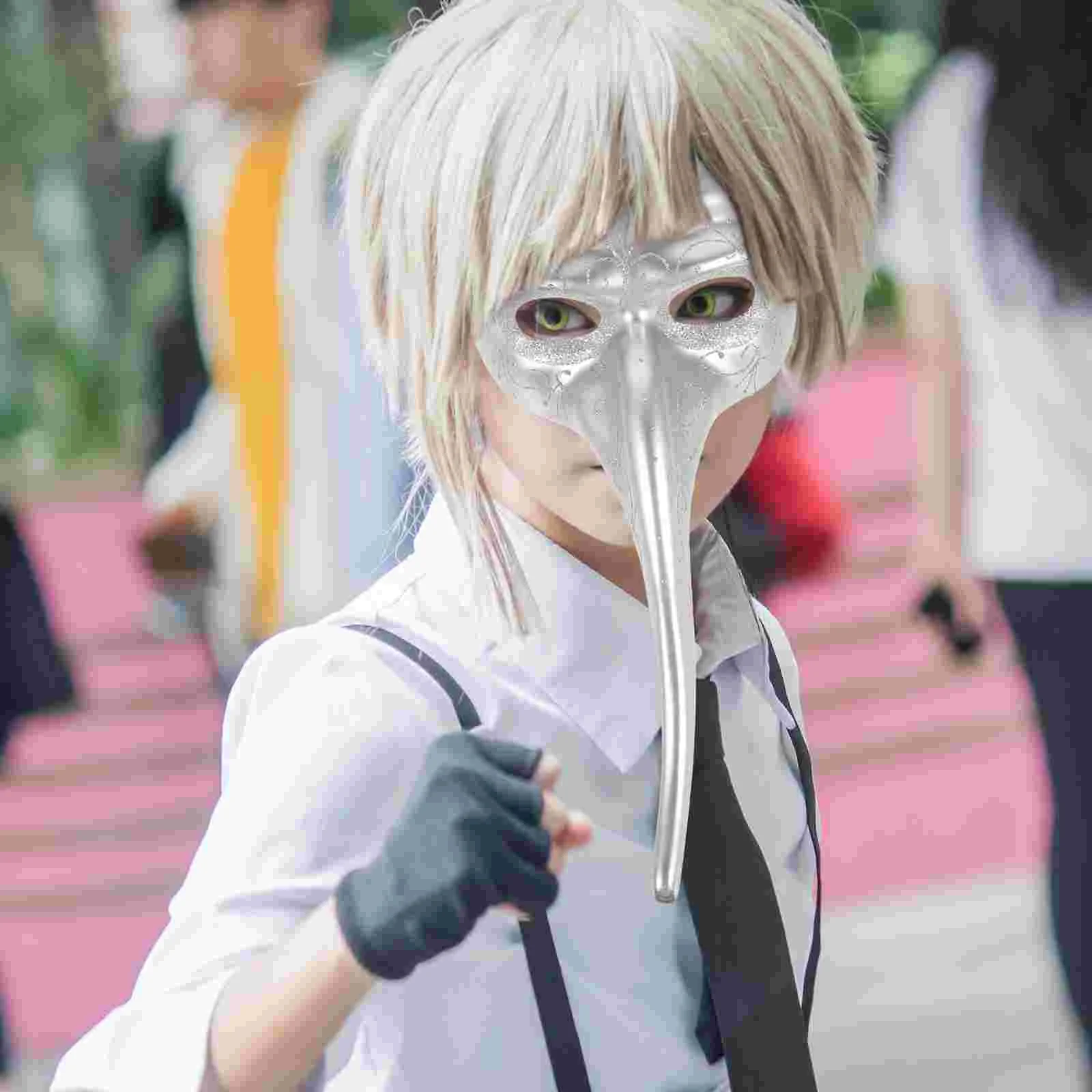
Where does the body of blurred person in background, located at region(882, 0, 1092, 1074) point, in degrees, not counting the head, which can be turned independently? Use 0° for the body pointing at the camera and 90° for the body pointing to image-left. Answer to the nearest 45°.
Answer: approximately 180°

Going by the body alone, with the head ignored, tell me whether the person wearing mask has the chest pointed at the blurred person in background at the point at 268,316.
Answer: no

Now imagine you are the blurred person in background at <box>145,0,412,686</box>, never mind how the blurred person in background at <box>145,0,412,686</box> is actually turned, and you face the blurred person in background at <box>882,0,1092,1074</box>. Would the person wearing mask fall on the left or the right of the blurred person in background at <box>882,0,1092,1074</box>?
right

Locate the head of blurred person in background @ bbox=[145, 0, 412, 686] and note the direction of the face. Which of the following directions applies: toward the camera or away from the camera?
toward the camera

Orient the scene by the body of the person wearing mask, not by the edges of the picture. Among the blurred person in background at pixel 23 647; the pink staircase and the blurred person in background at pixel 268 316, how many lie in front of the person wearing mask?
0

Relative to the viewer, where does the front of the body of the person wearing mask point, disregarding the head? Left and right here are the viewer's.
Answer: facing the viewer and to the right of the viewer

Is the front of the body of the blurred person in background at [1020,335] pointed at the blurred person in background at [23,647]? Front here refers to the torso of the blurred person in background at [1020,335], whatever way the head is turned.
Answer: no

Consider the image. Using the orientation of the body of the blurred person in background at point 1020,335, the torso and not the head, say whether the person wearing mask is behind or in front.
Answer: behind

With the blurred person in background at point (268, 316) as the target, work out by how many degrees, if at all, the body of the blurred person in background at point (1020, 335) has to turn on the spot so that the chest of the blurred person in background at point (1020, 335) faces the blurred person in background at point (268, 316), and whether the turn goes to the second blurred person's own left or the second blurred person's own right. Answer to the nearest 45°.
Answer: approximately 90° to the second blurred person's own left

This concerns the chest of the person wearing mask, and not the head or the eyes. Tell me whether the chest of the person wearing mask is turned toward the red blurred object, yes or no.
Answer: no

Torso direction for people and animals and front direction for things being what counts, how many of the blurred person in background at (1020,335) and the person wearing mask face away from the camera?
1

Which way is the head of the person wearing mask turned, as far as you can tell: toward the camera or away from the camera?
toward the camera

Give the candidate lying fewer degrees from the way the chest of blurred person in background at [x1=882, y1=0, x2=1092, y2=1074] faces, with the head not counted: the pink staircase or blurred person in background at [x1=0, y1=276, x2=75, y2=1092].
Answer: the pink staircase

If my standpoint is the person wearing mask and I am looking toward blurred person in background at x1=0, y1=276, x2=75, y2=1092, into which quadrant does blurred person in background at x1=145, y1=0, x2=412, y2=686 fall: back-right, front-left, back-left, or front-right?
front-right

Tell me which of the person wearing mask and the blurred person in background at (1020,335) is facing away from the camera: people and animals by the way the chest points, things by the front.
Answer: the blurred person in background
